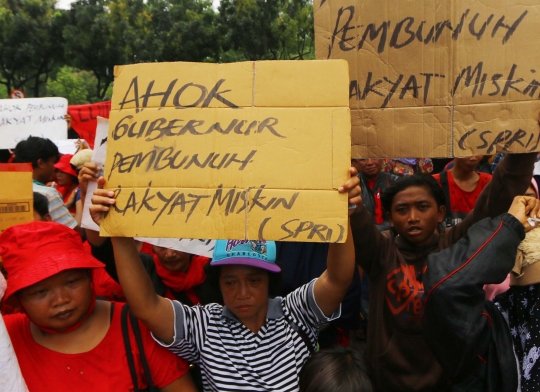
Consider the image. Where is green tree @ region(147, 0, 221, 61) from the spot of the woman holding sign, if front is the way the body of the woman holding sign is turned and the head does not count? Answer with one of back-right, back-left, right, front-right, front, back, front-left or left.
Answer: back

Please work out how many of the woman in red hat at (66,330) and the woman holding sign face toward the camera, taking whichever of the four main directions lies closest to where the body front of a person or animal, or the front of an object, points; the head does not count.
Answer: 2

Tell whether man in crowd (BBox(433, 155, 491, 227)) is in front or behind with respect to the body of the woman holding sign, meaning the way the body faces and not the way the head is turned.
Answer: behind

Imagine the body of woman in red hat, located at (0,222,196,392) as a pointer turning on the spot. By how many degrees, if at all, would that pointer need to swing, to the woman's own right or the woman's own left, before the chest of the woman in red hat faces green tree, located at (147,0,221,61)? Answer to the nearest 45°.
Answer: approximately 180°

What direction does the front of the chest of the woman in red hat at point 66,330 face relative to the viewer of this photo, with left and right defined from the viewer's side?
facing the viewer

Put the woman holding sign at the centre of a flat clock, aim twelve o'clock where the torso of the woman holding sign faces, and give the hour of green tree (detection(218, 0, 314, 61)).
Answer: The green tree is roughly at 6 o'clock from the woman holding sign.

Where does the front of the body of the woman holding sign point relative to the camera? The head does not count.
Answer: toward the camera

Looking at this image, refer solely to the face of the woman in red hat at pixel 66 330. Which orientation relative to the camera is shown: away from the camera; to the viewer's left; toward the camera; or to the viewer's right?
toward the camera

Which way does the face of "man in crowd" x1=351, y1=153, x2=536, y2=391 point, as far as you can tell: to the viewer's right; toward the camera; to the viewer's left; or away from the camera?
toward the camera

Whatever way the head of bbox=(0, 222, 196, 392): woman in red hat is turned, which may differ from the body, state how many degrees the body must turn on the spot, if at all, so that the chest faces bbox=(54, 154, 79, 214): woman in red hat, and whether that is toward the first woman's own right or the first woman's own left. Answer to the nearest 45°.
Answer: approximately 180°

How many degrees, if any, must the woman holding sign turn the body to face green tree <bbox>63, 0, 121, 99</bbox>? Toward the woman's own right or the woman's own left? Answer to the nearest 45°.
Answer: approximately 180°

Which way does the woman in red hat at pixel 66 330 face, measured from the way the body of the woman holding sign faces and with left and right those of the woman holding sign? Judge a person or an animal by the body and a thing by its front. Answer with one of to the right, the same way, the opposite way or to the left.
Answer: the same way

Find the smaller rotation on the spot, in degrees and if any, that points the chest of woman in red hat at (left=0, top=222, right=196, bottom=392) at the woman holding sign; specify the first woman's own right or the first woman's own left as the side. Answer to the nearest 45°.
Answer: approximately 90° to the first woman's own left
